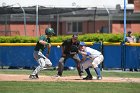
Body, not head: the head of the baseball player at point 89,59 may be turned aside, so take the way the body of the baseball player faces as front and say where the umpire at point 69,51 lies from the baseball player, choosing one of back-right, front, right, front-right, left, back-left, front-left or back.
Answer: front-right

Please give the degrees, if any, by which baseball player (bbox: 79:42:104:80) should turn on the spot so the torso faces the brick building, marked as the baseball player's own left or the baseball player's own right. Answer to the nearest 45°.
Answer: approximately 90° to the baseball player's own right

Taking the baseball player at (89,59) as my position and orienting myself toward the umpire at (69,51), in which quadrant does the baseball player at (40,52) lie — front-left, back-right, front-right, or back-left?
front-left

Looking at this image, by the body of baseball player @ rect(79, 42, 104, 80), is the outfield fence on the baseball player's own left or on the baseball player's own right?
on the baseball player's own right

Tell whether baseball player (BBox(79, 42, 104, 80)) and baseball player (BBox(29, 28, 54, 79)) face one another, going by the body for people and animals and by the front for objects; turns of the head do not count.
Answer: yes

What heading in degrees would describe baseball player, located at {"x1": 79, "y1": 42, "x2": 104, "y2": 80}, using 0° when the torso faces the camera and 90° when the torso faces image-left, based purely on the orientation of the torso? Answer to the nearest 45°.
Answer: approximately 90°

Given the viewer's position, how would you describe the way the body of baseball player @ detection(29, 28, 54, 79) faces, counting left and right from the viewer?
facing to the right of the viewer

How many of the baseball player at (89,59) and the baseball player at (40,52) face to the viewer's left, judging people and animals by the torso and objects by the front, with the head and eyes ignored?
1

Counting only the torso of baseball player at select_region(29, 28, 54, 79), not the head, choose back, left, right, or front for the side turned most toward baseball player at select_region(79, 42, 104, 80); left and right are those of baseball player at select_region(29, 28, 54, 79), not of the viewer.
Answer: front

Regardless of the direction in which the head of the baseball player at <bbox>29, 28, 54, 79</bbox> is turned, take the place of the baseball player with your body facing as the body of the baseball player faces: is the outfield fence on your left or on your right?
on your left

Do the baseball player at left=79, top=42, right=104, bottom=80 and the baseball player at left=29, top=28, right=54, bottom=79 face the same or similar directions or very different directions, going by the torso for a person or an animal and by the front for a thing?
very different directions
